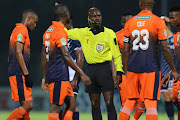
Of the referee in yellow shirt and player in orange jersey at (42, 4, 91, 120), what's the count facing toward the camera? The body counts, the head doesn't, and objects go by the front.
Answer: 1

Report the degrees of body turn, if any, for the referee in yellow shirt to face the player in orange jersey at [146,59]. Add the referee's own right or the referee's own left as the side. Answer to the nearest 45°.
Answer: approximately 45° to the referee's own left

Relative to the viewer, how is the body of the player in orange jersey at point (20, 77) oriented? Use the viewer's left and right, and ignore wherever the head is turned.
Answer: facing to the right of the viewer

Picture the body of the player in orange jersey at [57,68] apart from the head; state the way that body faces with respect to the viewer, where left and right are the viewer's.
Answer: facing away from the viewer and to the right of the viewer

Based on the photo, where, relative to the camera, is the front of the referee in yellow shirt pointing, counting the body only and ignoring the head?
toward the camera

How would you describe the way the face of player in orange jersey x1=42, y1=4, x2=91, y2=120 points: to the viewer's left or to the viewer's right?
to the viewer's right

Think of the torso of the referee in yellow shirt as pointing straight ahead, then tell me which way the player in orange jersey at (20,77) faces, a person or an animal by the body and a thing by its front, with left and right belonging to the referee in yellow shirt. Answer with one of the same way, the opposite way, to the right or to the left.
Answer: to the left

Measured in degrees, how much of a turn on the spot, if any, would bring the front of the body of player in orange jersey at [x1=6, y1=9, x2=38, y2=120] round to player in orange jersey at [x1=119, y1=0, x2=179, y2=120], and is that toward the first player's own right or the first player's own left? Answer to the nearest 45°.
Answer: approximately 45° to the first player's own right

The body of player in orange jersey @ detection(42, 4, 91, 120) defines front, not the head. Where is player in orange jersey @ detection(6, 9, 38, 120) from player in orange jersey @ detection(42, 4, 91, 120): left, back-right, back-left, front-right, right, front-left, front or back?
left

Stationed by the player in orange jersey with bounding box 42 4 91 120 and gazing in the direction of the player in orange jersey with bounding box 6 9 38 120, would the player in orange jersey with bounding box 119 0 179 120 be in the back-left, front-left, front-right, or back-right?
back-right

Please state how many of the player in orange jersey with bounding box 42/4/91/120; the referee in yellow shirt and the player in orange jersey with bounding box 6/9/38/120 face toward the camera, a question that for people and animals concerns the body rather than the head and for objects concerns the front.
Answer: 1

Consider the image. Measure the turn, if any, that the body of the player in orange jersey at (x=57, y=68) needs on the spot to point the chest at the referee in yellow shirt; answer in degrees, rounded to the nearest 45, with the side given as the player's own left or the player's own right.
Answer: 0° — they already face them

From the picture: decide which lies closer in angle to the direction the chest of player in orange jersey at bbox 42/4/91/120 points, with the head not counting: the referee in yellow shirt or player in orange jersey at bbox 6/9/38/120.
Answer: the referee in yellow shirt

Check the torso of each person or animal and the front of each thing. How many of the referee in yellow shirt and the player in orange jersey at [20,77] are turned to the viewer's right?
1
